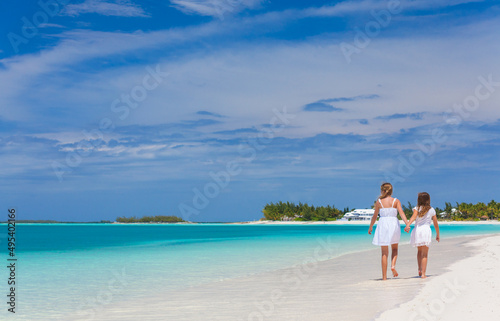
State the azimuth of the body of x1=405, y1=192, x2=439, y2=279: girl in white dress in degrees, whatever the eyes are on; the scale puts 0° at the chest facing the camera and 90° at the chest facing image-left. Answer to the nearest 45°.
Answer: approximately 180°

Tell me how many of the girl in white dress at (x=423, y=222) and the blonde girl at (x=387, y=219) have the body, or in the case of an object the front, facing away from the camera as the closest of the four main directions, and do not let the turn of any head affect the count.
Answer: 2

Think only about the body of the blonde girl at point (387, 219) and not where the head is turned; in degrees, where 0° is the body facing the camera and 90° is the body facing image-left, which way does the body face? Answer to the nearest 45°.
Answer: approximately 180°

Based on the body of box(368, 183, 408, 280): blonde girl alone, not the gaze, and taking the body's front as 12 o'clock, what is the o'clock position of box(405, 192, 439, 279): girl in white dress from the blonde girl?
The girl in white dress is roughly at 2 o'clock from the blonde girl.

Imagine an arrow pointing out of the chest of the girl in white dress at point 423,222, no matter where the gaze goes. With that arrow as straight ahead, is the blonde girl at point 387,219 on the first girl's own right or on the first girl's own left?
on the first girl's own left
